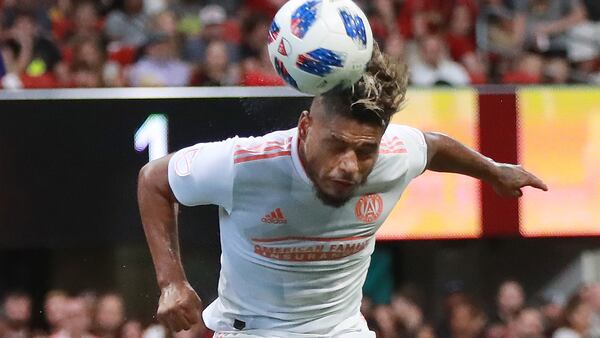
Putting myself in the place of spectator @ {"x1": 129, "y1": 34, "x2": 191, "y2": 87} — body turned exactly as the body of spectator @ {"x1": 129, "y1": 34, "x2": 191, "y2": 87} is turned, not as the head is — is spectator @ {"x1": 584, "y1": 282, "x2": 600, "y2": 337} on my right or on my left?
on my left

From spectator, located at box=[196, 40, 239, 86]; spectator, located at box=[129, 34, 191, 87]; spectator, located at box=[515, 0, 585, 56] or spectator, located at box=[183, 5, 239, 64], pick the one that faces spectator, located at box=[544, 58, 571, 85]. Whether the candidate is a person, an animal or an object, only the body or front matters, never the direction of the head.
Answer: spectator, located at box=[515, 0, 585, 56]

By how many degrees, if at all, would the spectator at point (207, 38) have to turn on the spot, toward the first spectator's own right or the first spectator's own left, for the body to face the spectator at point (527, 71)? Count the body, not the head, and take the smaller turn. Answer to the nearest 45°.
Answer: approximately 90° to the first spectator's own left

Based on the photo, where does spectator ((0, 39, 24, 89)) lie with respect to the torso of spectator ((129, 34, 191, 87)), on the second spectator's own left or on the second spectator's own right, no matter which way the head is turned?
on the second spectator's own right

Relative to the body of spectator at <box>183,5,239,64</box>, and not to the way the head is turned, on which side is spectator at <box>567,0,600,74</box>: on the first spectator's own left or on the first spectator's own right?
on the first spectator's own left

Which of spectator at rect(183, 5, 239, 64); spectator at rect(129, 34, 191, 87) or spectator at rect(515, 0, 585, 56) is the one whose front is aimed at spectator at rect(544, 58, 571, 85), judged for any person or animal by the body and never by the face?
spectator at rect(515, 0, 585, 56)

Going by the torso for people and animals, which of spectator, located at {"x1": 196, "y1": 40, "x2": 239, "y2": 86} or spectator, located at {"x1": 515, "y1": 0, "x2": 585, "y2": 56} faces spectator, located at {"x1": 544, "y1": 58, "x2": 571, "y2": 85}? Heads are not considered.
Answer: spectator, located at {"x1": 515, "y1": 0, "x2": 585, "y2": 56}

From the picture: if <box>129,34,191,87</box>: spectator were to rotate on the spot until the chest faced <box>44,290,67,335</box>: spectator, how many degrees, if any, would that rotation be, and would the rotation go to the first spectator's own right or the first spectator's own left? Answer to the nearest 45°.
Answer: approximately 45° to the first spectator's own right

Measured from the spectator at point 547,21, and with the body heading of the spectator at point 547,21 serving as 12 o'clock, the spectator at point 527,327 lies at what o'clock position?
the spectator at point 527,327 is roughly at 12 o'clock from the spectator at point 547,21.
